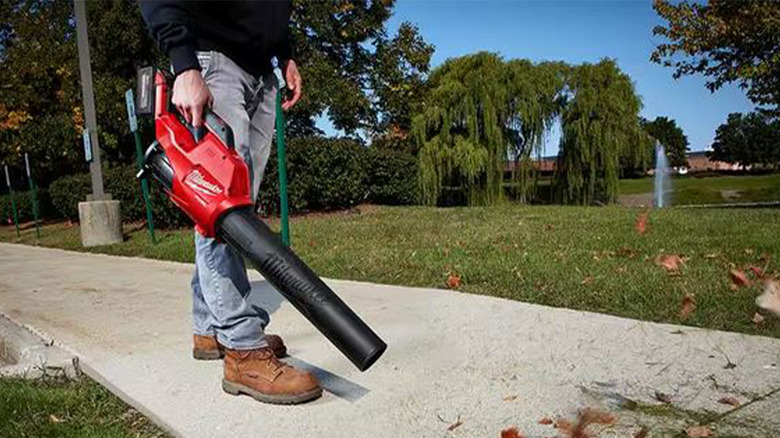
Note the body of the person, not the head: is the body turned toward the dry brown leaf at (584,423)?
yes

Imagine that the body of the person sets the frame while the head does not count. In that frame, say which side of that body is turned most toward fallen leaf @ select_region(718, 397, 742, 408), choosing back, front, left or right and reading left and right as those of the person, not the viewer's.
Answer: front

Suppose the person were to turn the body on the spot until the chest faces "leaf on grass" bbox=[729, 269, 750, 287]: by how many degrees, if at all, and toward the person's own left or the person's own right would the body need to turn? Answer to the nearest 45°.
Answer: approximately 45° to the person's own left

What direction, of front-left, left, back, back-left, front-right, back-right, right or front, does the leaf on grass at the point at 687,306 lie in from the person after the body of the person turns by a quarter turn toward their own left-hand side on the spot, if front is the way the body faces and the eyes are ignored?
front-right

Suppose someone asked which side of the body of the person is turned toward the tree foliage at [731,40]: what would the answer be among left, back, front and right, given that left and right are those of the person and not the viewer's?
left

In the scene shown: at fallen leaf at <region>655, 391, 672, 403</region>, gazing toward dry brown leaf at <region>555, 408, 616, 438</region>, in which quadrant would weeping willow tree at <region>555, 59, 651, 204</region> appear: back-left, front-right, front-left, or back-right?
back-right

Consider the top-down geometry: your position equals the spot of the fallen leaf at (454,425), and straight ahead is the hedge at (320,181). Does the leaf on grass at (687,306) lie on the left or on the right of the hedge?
right

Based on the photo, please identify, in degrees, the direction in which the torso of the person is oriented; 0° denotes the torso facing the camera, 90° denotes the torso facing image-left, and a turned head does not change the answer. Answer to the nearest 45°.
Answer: approximately 315°

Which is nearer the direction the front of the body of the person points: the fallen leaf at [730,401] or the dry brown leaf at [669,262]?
the fallen leaf

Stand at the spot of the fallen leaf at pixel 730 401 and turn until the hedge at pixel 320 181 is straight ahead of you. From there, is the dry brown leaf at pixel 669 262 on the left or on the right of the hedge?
right

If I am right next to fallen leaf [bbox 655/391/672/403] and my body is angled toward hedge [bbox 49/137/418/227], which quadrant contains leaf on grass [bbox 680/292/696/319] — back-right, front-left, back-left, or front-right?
front-right
